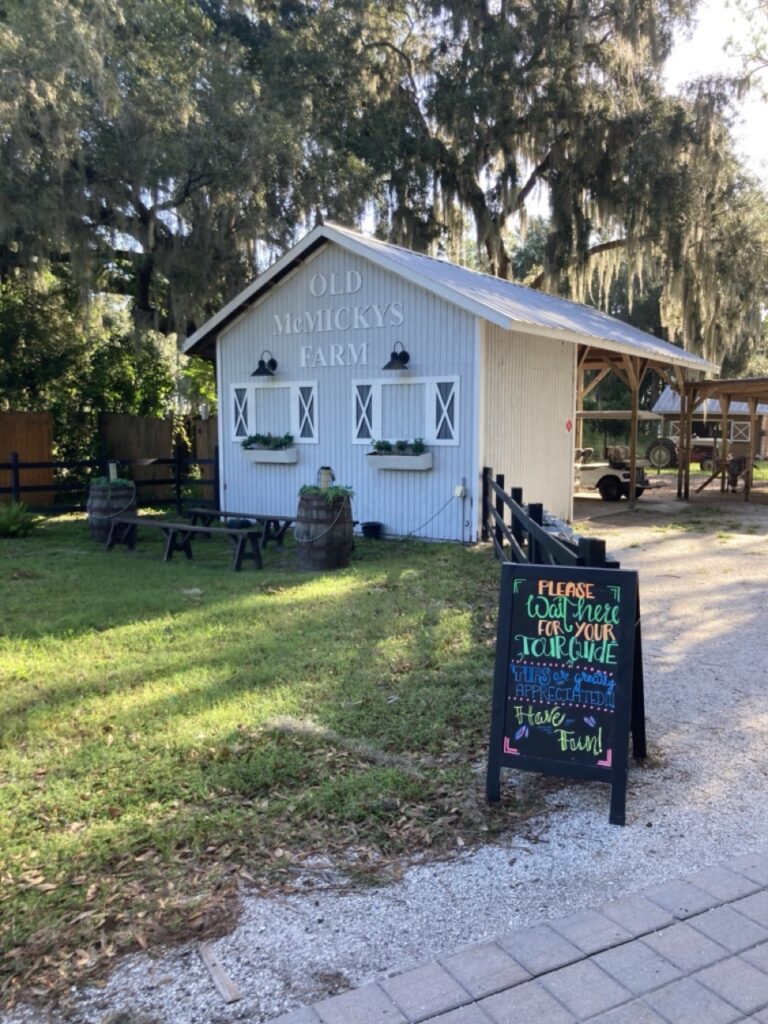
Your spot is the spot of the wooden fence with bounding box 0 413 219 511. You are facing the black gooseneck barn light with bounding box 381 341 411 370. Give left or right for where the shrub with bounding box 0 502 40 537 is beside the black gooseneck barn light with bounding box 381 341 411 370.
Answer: right

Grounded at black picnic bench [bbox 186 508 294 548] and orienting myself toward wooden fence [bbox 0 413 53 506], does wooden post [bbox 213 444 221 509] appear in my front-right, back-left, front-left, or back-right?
front-right

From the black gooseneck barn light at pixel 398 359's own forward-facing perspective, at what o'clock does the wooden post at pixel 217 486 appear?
The wooden post is roughly at 3 o'clock from the black gooseneck barn light.

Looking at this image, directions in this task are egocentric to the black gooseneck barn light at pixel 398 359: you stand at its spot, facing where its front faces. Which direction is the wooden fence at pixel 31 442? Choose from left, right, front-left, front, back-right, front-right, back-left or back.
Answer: right

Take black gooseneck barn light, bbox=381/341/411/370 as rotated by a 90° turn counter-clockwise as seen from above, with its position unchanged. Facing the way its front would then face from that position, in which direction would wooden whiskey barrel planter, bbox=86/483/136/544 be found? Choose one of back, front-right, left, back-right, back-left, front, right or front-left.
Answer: back-right

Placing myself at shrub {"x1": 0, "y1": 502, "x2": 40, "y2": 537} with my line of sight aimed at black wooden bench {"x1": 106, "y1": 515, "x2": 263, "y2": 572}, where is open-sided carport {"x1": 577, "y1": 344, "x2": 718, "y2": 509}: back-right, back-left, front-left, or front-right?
front-left

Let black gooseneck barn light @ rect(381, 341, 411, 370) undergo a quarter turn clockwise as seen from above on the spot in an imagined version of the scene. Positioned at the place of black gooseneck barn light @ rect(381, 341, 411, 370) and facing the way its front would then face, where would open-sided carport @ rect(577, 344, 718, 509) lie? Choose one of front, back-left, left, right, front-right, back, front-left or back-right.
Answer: right

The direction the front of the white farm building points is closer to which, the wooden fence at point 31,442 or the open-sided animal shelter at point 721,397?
the wooden fence

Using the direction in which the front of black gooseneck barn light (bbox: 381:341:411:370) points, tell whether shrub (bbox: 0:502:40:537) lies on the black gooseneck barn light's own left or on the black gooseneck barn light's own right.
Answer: on the black gooseneck barn light's own right

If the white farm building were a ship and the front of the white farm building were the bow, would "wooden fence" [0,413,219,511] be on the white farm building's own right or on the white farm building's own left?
on the white farm building's own right

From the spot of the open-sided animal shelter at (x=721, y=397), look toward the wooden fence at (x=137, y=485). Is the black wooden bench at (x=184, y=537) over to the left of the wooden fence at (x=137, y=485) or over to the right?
left

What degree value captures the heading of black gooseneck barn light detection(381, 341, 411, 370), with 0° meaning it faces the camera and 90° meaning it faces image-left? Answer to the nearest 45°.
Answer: approximately 45°

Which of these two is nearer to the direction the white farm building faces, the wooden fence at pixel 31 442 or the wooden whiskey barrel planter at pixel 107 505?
the wooden whiskey barrel planter

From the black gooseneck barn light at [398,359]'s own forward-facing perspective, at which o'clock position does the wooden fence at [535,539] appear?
The wooden fence is roughly at 10 o'clock from the black gooseneck barn light.

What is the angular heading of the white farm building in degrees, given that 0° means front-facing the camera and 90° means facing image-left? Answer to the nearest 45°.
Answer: approximately 45°

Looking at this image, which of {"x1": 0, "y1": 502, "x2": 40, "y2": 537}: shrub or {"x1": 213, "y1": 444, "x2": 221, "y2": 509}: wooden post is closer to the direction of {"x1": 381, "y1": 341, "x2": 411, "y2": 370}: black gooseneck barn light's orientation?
the shrub
